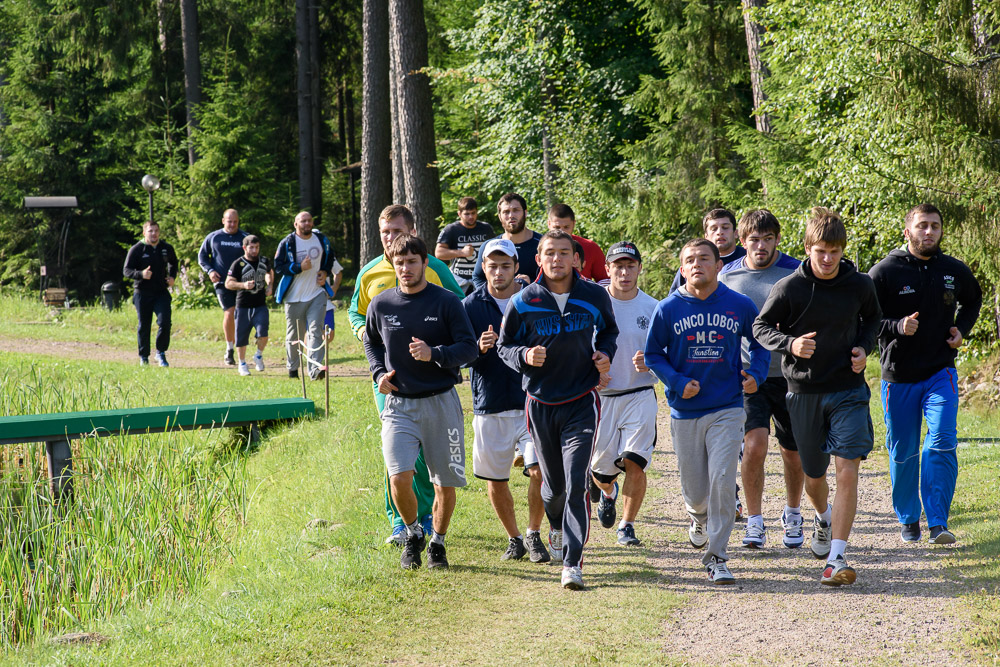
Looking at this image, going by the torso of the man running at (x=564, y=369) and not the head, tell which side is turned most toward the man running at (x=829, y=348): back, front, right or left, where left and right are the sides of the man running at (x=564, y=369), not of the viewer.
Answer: left

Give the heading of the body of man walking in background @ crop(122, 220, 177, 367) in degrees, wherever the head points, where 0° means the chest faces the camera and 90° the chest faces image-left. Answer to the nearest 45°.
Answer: approximately 0°

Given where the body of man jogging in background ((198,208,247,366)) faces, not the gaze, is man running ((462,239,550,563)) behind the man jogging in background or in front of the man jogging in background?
in front

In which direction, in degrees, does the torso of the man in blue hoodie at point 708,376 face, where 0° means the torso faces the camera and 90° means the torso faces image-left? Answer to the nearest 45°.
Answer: approximately 0°

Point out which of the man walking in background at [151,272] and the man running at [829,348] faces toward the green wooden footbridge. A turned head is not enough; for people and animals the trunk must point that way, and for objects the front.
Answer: the man walking in background

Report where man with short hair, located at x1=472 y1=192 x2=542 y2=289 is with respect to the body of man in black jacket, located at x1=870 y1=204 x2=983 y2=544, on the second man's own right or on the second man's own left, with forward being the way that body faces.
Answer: on the second man's own right

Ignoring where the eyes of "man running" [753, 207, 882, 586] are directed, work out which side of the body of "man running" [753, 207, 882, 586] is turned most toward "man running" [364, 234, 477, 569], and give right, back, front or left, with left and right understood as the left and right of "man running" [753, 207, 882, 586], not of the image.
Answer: right

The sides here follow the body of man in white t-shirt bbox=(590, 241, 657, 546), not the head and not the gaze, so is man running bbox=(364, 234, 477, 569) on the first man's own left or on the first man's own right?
on the first man's own right

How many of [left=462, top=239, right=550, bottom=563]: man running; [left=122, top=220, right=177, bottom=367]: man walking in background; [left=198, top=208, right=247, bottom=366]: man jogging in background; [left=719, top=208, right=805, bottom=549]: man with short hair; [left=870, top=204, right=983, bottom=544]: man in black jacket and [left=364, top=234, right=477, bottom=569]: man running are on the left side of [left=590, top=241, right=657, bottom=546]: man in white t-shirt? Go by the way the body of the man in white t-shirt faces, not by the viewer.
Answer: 2

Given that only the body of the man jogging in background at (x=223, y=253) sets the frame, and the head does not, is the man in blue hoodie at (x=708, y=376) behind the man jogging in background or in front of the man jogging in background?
in front
